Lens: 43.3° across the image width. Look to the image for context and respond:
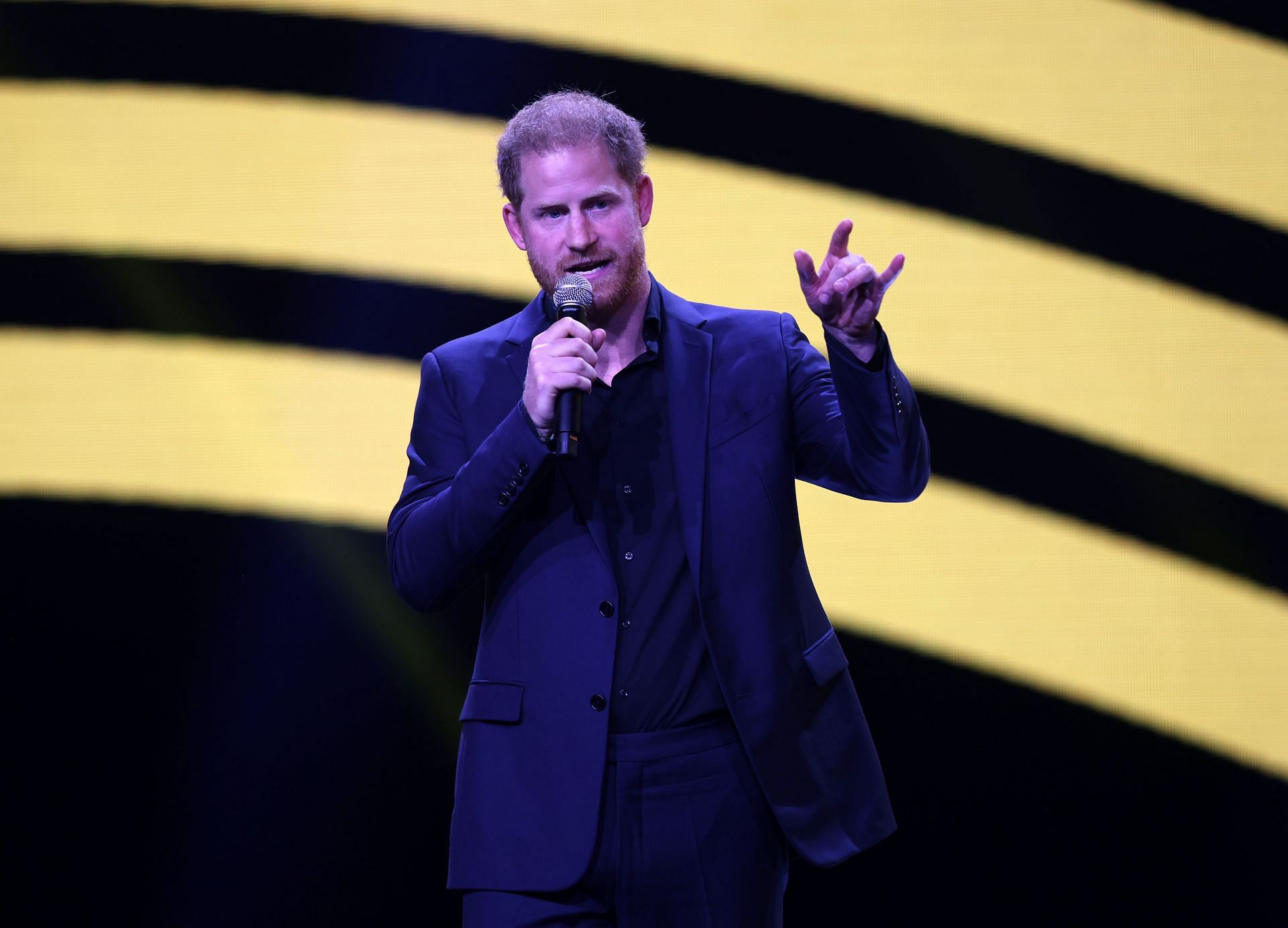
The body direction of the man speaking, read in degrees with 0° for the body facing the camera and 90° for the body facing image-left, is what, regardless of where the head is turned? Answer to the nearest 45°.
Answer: approximately 0°
